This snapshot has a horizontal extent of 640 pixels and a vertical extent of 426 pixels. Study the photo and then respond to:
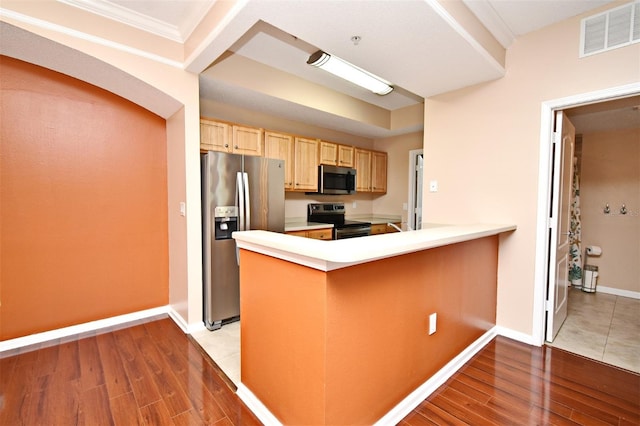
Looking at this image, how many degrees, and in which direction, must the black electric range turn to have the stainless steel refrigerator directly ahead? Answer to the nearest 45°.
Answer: approximately 90° to its right

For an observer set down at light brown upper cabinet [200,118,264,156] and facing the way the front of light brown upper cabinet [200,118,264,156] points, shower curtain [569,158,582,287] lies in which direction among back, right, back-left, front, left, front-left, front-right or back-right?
front-left

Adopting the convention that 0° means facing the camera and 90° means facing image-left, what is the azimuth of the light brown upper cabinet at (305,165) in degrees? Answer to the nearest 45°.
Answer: approximately 315°

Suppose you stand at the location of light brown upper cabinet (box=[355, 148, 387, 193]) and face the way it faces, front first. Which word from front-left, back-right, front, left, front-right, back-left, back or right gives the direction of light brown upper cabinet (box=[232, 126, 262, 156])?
right

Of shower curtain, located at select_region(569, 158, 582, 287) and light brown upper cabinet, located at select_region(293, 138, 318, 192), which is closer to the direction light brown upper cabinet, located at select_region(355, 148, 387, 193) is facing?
the shower curtain

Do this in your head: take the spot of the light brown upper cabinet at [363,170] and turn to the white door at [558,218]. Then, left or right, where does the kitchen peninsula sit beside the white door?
right

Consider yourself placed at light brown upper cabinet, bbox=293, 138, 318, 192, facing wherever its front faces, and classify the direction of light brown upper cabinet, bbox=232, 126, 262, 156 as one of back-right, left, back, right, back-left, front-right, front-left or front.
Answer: right

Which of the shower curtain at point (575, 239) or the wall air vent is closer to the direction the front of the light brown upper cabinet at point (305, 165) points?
the wall air vent

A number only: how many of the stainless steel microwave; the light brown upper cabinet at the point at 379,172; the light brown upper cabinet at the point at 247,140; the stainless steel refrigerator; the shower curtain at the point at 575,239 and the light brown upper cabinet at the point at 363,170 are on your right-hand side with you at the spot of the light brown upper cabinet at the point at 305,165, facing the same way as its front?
2

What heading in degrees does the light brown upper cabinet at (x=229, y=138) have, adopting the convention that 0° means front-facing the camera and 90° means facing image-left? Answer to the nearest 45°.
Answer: approximately 315°
